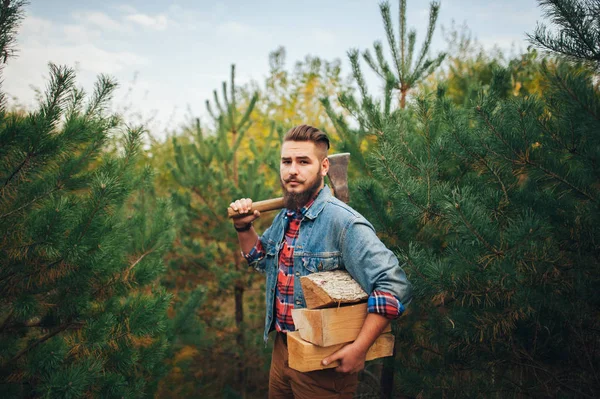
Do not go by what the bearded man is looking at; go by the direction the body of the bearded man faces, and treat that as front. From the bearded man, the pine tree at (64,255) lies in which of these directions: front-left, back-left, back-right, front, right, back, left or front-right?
front-right

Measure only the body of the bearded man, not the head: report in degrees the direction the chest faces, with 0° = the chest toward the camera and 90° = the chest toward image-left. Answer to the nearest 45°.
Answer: approximately 45°

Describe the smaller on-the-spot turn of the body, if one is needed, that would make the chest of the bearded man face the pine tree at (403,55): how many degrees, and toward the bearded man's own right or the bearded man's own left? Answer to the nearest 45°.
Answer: approximately 180°

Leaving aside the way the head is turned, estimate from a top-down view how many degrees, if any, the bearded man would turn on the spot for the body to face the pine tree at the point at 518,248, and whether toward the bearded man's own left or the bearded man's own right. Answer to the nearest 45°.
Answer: approximately 135° to the bearded man's own left

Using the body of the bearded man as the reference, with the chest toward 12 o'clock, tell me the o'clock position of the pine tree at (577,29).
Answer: The pine tree is roughly at 8 o'clock from the bearded man.

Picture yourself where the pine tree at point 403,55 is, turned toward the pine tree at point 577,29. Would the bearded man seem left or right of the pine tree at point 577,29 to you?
right
